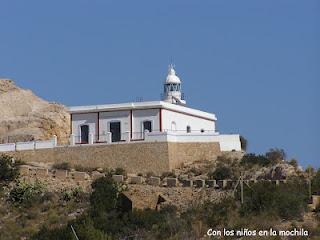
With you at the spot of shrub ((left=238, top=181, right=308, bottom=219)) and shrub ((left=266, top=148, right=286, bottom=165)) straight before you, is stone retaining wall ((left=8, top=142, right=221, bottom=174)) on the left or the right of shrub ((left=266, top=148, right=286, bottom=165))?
left

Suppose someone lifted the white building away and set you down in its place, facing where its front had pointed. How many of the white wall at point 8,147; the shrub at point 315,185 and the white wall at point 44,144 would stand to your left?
1

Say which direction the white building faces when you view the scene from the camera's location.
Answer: facing the viewer and to the left of the viewer

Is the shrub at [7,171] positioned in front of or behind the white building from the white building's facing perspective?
in front

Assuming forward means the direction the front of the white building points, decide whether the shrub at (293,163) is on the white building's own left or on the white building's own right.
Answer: on the white building's own left

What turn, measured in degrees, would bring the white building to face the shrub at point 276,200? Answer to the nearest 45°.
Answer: approximately 90° to its left

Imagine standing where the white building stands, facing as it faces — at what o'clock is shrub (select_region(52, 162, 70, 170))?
The shrub is roughly at 1 o'clock from the white building.
